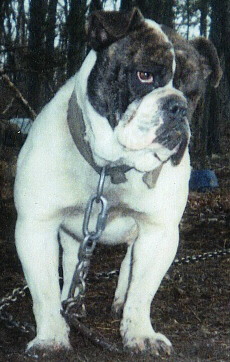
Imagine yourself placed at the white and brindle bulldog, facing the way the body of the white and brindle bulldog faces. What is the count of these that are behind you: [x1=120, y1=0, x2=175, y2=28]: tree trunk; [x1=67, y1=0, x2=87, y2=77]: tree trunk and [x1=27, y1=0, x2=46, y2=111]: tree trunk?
3

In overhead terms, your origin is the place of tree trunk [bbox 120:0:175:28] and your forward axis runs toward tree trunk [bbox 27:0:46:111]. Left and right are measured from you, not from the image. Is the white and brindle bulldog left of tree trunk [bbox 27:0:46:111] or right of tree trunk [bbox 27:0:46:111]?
left

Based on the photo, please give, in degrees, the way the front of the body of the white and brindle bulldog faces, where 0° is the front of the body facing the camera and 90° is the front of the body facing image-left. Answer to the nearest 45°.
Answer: approximately 0°

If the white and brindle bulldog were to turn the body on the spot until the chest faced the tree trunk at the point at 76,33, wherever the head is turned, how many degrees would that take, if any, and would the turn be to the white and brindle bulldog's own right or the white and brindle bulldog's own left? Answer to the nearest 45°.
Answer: approximately 180°

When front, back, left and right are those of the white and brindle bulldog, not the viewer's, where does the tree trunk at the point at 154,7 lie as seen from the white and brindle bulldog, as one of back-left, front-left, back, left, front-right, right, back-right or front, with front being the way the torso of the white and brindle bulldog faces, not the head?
back

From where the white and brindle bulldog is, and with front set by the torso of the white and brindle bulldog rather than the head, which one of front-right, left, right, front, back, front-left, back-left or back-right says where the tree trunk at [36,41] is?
back
